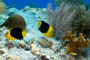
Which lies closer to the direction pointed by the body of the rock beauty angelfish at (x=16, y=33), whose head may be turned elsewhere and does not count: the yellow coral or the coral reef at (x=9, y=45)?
the coral reef

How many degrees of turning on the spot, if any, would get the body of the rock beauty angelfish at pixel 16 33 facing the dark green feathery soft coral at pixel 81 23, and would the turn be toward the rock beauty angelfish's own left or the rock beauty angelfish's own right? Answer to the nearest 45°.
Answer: approximately 135° to the rock beauty angelfish's own right

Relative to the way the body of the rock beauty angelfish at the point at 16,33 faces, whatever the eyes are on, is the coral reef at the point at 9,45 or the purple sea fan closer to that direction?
the coral reef

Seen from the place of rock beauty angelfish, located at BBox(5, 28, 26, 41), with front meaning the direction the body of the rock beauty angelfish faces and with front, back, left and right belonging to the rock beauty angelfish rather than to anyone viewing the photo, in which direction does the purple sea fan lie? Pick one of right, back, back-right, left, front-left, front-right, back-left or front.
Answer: back-right

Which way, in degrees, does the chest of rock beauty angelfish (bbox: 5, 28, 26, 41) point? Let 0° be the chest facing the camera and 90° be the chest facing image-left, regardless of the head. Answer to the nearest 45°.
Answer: approximately 90°

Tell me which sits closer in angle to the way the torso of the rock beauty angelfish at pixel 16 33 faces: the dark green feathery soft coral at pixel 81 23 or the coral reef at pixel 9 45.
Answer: the coral reef
